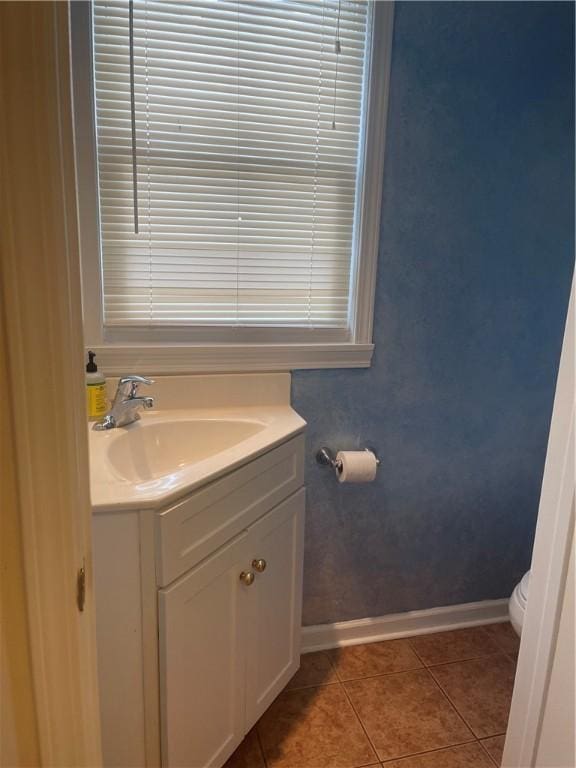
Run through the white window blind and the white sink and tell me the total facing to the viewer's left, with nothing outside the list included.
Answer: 0

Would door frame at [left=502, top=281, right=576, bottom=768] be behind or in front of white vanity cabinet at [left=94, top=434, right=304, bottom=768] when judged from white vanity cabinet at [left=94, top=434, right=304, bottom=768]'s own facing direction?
in front

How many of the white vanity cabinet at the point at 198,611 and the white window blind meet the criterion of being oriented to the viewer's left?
0

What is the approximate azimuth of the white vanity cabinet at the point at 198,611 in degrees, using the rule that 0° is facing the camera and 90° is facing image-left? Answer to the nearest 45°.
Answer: approximately 315°

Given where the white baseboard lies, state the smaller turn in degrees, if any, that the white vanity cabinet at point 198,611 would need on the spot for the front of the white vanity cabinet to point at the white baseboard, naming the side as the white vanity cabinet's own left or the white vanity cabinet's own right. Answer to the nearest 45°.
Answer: approximately 90° to the white vanity cabinet's own left

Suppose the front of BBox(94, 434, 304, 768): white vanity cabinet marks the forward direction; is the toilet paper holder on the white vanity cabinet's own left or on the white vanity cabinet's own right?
on the white vanity cabinet's own left

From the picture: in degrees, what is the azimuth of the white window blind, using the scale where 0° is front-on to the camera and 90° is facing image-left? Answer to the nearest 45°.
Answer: approximately 0°
